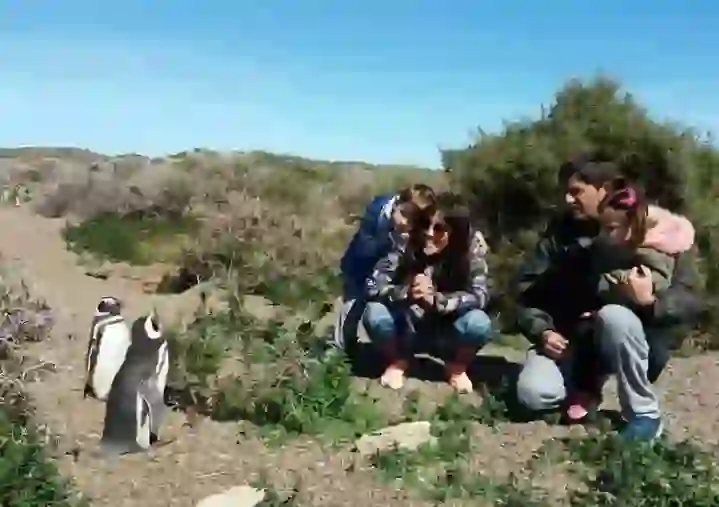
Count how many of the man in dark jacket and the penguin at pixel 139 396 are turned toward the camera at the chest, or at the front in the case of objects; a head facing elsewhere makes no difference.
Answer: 1

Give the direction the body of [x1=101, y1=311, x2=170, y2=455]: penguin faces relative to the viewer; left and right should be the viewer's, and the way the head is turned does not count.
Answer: facing away from the viewer and to the right of the viewer

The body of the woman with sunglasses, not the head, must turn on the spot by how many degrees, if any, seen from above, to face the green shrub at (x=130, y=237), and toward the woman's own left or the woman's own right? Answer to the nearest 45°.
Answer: approximately 135° to the woman's own right

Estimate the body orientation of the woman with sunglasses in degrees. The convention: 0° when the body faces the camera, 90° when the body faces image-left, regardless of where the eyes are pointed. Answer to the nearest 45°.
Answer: approximately 0°

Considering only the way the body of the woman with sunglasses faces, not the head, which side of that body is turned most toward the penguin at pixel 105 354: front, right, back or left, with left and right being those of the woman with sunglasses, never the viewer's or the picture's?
right

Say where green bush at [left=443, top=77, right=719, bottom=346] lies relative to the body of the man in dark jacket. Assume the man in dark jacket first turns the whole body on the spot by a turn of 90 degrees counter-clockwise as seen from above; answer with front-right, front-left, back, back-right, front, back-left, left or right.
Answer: left

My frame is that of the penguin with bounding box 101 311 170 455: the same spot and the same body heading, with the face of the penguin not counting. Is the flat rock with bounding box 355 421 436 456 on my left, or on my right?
on my right

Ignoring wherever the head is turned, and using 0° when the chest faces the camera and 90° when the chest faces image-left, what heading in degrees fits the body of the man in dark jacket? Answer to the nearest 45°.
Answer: approximately 0°

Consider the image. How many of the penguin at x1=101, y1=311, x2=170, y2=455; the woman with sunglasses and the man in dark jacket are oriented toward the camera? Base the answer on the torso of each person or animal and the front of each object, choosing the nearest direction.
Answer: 2

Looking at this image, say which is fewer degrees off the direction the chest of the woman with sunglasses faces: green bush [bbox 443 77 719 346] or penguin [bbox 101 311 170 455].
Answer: the penguin

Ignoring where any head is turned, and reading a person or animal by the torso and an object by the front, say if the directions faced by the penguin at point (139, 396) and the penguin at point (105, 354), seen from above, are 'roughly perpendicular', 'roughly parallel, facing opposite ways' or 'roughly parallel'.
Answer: roughly perpendicular

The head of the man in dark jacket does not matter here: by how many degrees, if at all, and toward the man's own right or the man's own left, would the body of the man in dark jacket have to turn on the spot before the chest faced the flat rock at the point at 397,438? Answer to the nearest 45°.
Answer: approximately 45° to the man's own right

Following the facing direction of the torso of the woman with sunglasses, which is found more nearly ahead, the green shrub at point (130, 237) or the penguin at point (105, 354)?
the penguin

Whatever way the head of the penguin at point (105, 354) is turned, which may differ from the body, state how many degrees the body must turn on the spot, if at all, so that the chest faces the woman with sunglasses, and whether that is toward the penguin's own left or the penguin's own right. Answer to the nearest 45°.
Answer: approximately 45° to the penguin's own left
